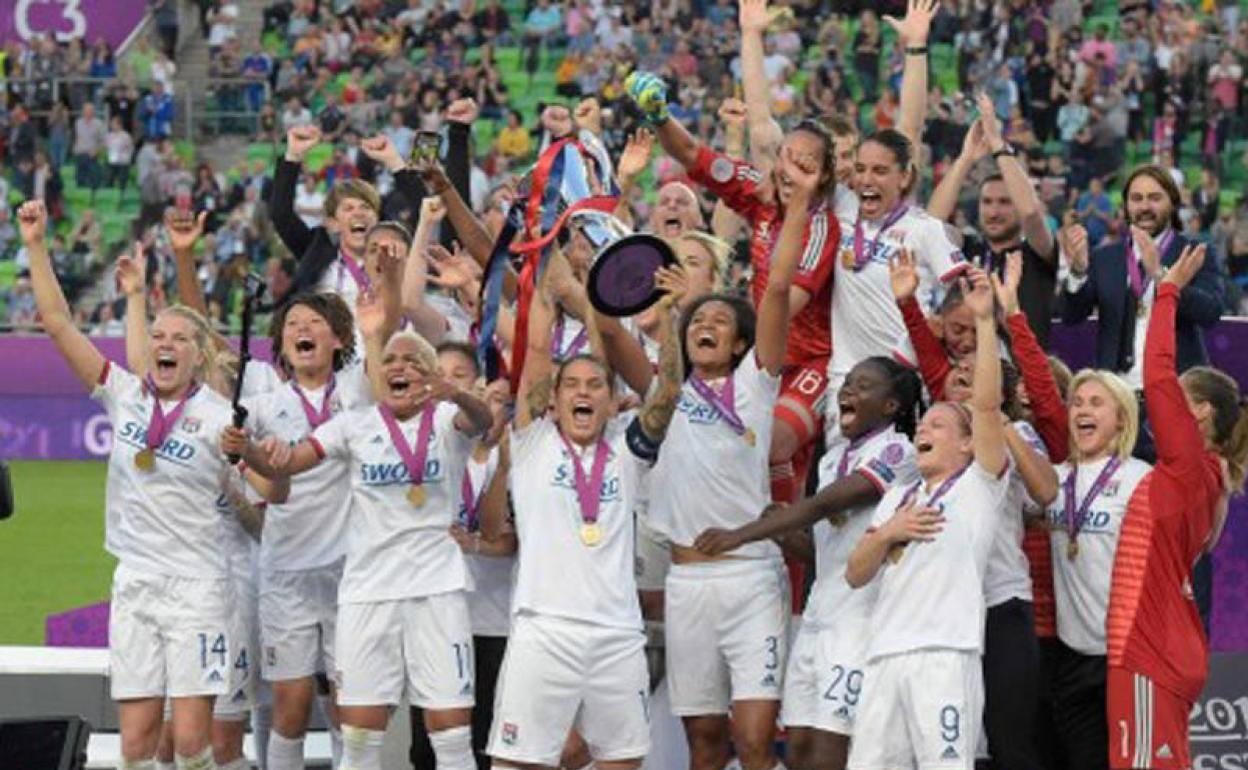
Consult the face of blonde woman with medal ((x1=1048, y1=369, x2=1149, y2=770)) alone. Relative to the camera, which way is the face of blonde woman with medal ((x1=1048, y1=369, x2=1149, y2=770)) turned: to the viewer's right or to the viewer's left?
to the viewer's left

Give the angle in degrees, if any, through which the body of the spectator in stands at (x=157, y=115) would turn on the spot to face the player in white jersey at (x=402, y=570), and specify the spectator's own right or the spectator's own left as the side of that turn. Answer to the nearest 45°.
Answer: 0° — they already face them

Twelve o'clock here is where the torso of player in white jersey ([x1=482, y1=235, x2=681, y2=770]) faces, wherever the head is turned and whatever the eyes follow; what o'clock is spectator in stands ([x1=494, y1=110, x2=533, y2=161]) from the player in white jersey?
The spectator in stands is roughly at 6 o'clock from the player in white jersey.

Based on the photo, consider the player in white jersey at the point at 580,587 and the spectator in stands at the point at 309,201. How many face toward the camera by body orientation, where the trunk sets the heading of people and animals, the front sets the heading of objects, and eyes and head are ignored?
2
